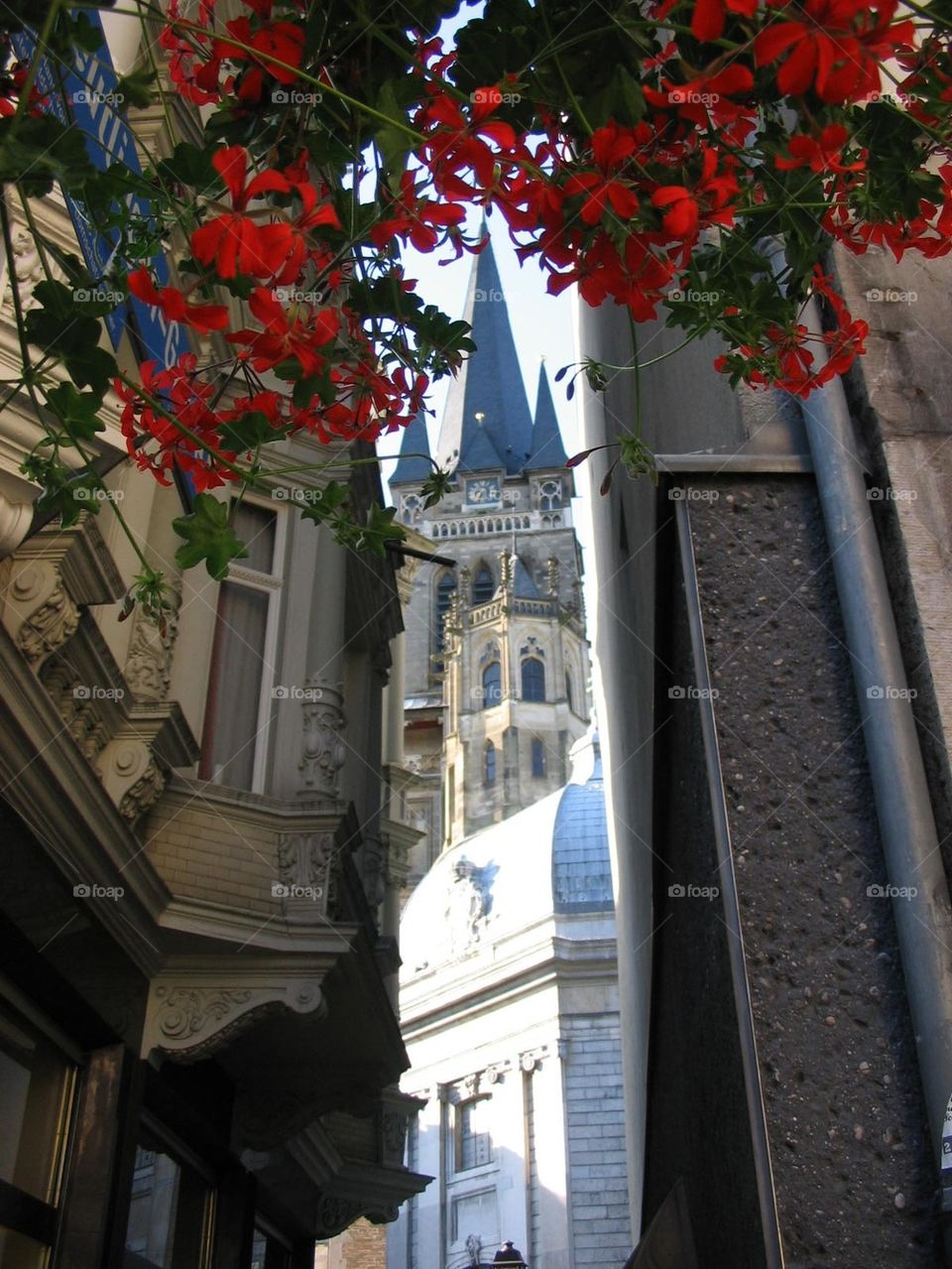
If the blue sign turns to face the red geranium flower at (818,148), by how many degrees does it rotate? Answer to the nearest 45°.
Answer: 0° — it already faces it

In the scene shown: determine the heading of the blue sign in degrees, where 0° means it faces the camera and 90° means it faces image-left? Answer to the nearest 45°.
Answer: approximately 315°
